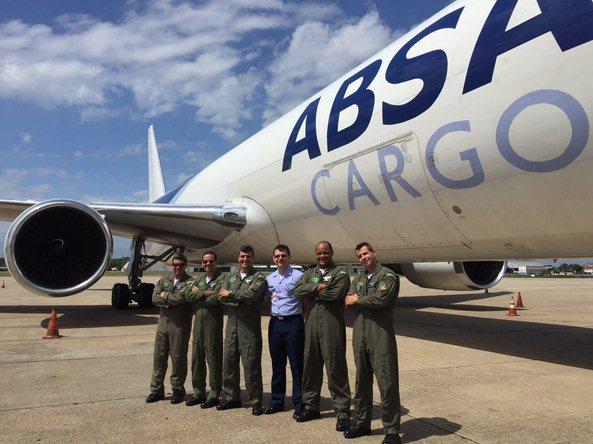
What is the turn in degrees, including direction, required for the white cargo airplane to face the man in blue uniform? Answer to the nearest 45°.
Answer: approximately 90° to its right

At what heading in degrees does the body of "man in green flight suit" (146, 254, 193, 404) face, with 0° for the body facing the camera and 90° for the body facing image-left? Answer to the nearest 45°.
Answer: approximately 0°

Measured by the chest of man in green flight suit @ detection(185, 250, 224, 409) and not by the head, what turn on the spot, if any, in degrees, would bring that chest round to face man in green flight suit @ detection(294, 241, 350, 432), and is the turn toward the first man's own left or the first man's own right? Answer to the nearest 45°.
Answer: approximately 90° to the first man's own left

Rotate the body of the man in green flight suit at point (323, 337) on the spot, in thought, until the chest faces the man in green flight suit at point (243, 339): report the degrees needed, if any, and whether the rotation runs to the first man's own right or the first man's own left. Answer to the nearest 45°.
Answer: approximately 90° to the first man's own right

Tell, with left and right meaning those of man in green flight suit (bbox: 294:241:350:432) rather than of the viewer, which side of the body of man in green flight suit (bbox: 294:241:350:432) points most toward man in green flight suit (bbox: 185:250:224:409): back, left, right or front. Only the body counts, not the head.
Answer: right

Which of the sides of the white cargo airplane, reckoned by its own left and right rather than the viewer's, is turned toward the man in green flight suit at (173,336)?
right

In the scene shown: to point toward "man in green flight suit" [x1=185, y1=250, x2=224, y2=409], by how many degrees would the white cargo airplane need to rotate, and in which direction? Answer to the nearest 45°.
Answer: approximately 90° to its right

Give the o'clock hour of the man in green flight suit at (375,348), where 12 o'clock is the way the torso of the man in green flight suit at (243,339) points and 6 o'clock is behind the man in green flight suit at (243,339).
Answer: the man in green flight suit at (375,348) is roughly at 9 o'clock from the man in green flight suit at (243,339).

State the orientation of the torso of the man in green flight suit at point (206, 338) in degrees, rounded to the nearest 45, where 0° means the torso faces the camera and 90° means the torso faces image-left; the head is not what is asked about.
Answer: approximately 45°
